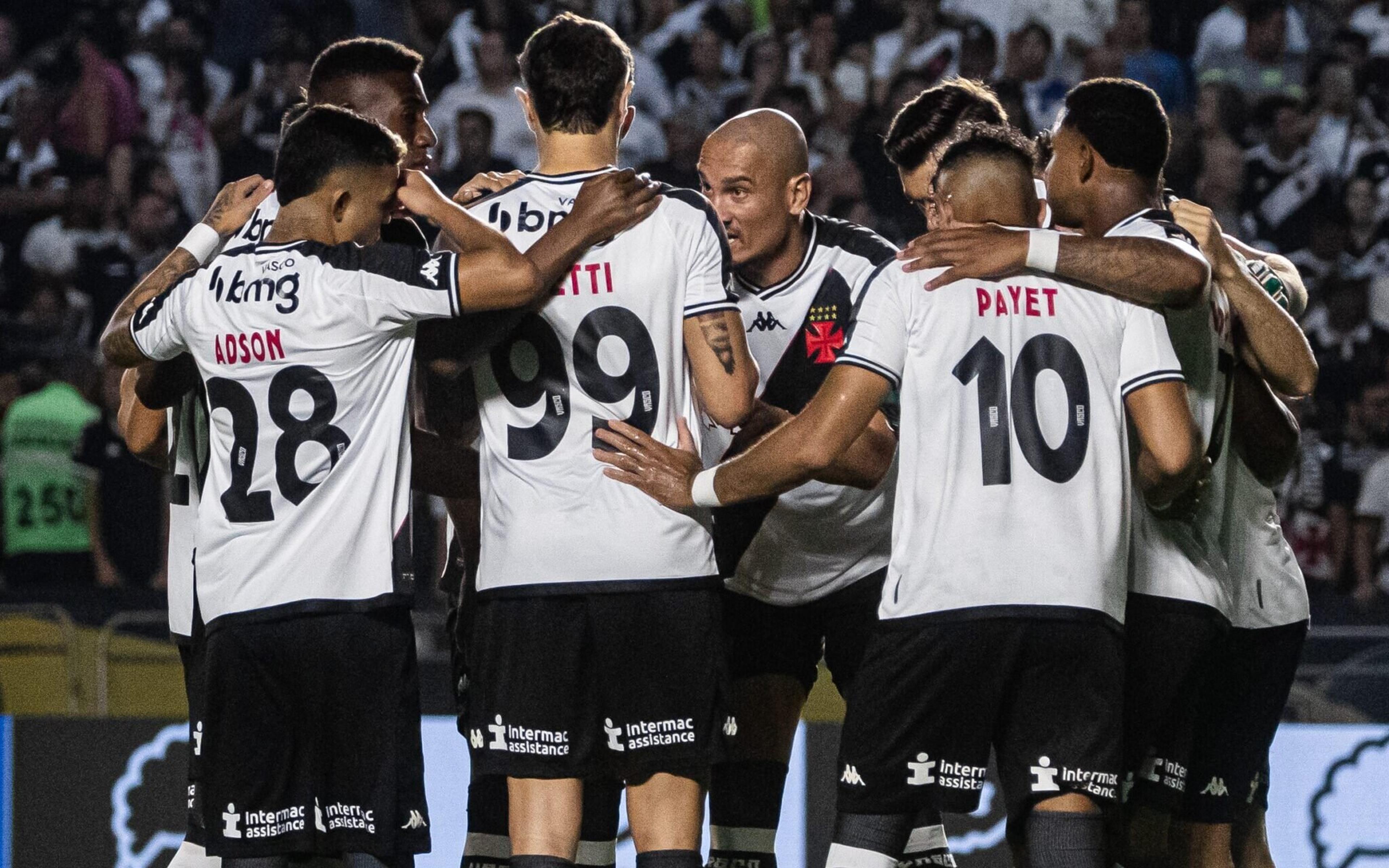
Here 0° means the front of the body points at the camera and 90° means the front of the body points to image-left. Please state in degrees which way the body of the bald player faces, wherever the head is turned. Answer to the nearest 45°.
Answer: approximately 45°

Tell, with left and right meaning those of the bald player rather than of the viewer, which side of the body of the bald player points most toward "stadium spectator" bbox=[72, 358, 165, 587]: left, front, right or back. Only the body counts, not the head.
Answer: right

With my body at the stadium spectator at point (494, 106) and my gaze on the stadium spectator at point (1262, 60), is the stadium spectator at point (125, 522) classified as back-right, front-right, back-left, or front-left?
back-right

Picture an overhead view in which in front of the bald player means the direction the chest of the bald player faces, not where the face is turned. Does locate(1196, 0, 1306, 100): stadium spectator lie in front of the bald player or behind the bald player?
behind

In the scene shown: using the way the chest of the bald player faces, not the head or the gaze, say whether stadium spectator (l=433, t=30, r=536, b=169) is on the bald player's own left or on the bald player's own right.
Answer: on the bald player's own right
